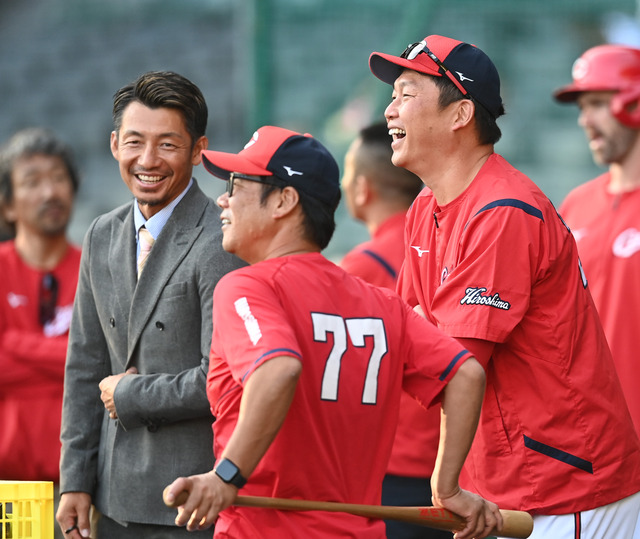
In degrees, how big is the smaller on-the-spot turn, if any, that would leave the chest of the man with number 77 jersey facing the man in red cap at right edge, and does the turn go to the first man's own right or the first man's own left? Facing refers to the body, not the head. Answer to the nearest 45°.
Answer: approximately 90° to the first man's own right

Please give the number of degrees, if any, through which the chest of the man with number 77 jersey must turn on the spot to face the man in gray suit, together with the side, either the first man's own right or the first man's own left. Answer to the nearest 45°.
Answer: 0° — they already face them

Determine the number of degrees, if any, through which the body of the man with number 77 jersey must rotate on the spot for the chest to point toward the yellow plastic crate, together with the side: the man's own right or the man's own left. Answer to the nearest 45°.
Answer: approximately 45° to the man's own left

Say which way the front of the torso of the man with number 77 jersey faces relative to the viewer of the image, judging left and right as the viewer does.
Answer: facing away from the viewer and to the left of the viewer

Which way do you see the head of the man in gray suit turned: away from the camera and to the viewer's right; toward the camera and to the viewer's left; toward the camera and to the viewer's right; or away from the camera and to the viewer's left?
toward the camera and to the viewer's right

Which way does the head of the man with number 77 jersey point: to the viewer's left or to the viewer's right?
to the viewer's left
